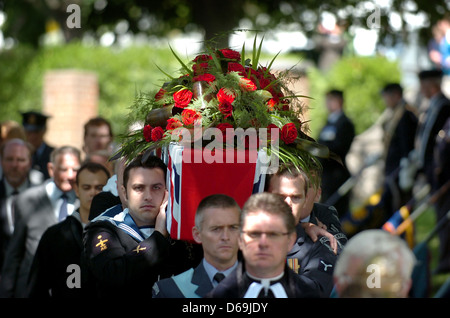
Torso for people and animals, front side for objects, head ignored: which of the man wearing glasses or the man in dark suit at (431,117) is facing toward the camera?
the man wearing glasses

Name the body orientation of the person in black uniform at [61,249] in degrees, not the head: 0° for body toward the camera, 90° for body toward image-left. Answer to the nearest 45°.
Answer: approximately 315°

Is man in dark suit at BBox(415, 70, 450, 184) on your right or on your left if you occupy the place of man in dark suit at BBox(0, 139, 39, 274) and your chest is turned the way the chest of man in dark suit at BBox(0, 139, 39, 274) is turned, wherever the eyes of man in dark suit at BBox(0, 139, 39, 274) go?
on your left

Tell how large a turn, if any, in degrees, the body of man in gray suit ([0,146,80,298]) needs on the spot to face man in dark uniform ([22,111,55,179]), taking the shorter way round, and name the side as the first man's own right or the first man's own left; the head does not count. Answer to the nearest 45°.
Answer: approximately 135° to the first man's own left

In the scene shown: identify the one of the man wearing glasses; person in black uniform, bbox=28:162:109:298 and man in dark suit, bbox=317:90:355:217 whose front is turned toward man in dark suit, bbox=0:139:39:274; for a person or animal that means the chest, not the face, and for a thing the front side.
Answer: man in dark suit, bbox=317:90:355:217

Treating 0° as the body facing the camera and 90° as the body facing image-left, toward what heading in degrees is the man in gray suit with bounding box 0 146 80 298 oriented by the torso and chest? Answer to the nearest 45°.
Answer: approximately 315°

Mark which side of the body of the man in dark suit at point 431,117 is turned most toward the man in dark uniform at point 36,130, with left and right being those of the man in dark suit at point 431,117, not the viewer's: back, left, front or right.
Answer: front

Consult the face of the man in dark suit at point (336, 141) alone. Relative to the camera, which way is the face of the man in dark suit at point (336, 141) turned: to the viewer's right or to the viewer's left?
to the viewer's left

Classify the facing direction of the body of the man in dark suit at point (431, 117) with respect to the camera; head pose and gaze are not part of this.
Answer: to the viewer's left

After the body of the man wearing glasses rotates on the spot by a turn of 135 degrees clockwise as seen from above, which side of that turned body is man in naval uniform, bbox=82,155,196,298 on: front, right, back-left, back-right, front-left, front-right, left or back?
front

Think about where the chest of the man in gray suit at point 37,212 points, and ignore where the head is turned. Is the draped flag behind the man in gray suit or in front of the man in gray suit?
in front

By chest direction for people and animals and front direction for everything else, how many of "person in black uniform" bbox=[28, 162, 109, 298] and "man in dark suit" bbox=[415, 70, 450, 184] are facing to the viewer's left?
1

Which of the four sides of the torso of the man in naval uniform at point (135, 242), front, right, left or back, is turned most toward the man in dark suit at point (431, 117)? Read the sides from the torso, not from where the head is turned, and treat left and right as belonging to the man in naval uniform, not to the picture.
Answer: back

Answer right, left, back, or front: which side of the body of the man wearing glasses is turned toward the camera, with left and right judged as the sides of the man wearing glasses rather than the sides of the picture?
front
